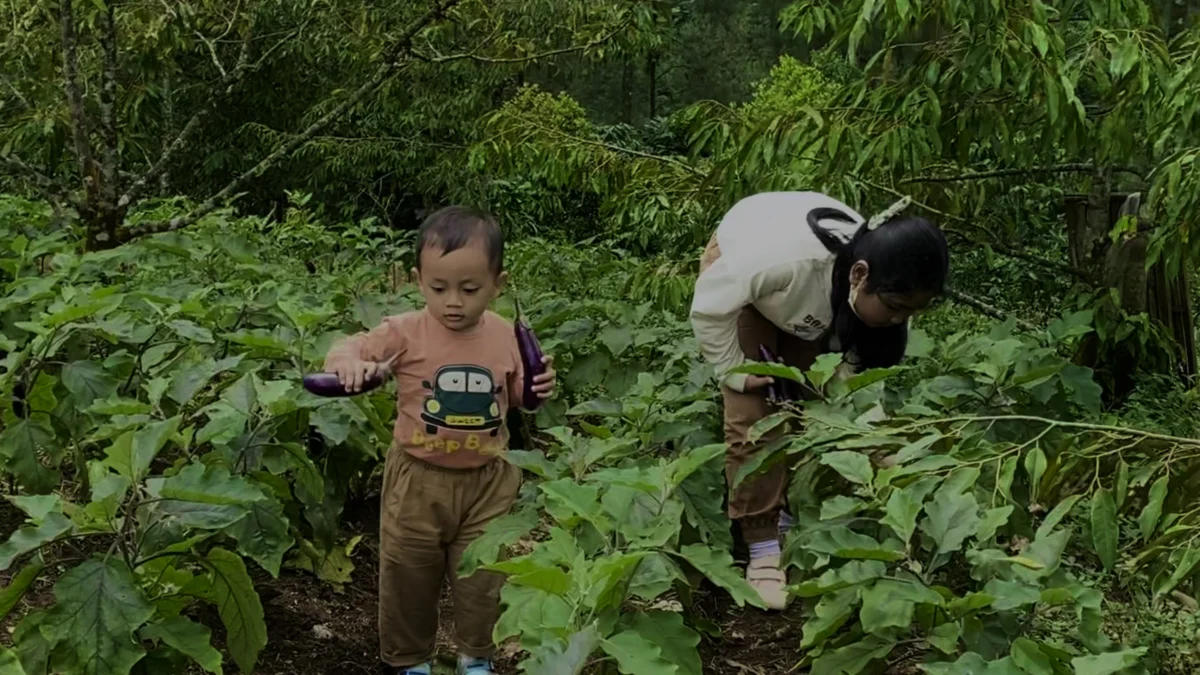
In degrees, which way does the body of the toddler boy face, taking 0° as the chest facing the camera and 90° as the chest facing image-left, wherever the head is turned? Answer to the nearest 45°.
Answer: approximately 0°
